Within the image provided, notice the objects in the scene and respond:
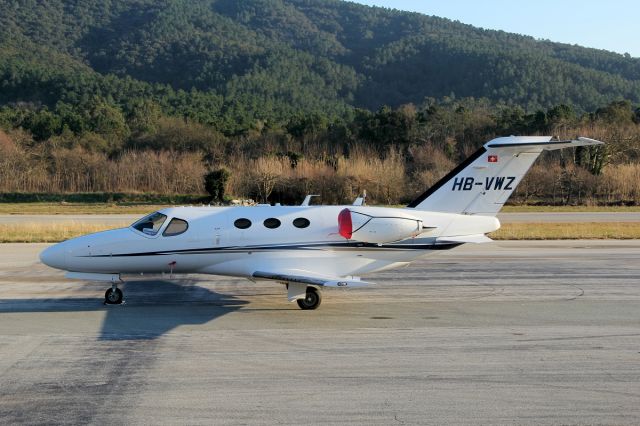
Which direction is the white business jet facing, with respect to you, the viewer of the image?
facing to the left of the viewer
